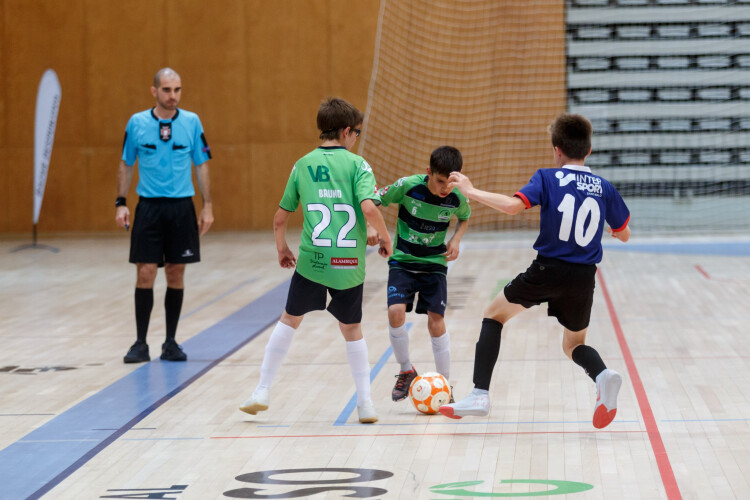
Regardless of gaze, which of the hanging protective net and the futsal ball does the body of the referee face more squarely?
the futsal ball

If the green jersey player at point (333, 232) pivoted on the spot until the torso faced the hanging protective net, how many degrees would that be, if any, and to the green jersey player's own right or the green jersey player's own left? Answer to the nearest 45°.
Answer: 0° — they already face it

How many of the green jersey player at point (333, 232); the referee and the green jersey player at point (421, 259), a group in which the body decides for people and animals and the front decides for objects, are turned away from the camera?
1

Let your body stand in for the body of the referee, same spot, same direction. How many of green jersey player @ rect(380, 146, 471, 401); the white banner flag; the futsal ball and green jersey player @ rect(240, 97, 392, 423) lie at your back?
1

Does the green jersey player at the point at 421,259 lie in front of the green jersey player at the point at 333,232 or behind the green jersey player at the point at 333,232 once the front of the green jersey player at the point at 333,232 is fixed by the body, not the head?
in front

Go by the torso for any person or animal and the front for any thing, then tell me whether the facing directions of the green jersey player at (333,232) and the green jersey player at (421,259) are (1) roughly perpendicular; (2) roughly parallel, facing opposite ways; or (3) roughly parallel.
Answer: roughly parallel, facing opposite ways

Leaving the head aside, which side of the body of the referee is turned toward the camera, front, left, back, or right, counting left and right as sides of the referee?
front

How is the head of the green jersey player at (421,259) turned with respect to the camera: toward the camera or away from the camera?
toward the camera

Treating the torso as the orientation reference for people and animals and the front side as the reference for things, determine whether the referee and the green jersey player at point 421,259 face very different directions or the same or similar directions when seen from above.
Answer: same or similar directions

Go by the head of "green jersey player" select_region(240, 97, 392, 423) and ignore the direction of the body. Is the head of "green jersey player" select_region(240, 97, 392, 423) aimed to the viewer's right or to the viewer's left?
to the viewer's right

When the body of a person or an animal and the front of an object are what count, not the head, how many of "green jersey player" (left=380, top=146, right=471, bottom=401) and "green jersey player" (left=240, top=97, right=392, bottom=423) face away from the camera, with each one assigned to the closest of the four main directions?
1

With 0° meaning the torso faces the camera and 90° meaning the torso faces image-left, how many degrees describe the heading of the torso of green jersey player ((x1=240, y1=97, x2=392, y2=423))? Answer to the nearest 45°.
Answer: approximately 180°

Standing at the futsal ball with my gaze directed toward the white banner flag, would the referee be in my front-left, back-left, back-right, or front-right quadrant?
front-left

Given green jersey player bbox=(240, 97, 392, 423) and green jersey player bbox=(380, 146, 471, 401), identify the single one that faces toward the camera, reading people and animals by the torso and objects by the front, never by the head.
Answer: green jersey player bbox=(380, 146, 471, 401)

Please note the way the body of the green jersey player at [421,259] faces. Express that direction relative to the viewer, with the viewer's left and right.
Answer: facing the viewer

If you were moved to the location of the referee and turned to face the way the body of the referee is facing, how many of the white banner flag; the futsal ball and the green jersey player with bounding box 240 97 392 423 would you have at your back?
1

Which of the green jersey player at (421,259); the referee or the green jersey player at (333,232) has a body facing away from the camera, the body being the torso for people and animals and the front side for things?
the green jersey player at (333,232)

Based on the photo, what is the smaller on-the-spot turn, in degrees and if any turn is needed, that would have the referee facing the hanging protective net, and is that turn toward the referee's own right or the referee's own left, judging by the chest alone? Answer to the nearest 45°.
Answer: approximately 135° to the referee's own left

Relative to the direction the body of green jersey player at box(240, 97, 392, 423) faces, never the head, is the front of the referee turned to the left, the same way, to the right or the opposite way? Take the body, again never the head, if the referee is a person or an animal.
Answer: the opposite way

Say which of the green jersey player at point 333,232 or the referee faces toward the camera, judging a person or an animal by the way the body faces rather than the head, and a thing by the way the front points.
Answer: the referee
